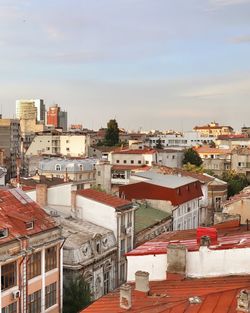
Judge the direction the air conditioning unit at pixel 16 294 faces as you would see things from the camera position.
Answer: facing the viewer and to the right of the viewer

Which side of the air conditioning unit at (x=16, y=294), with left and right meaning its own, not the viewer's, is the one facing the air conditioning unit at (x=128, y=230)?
left

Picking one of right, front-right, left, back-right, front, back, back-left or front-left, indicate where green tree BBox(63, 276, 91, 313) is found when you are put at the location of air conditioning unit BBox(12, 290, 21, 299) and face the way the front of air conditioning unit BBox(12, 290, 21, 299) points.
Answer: left
